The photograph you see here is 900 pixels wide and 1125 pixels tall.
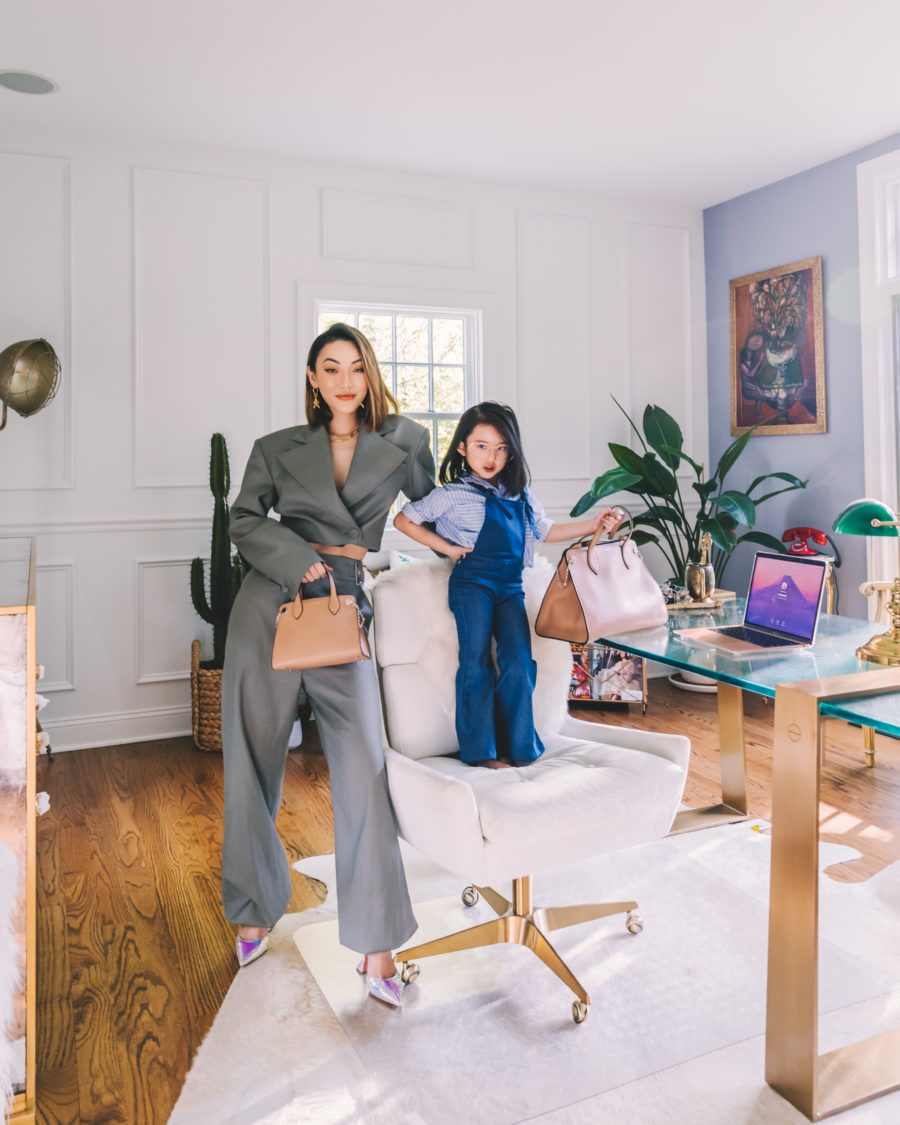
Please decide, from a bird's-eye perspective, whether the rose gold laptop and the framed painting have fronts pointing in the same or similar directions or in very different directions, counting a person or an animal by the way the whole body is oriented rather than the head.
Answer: same or similar directions

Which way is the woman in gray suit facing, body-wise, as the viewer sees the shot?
toward the camera

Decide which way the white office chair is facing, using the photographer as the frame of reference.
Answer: facing the viewer and to the right of the viewer

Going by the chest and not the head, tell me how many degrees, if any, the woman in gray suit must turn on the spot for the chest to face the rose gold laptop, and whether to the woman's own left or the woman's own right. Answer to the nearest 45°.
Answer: approximately 90° to the woman's own left

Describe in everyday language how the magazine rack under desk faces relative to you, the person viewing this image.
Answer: facing the viewer

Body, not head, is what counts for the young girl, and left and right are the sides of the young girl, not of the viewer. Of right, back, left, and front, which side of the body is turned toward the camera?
front

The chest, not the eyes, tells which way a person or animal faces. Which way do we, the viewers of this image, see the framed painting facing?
facing the viewer and to the left of the viewer

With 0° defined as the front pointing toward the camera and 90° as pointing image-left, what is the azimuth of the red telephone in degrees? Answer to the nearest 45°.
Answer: approximately 45°

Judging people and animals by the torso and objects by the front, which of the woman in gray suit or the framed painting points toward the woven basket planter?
the framed painting

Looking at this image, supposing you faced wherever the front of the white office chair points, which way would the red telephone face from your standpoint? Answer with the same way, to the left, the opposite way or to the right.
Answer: to the right

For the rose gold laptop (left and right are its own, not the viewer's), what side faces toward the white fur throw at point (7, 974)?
front

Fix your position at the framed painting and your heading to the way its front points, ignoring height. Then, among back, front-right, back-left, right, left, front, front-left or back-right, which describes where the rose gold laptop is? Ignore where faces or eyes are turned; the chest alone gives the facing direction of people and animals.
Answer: front-left

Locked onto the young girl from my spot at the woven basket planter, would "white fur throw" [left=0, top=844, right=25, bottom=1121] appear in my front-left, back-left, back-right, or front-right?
front-right
